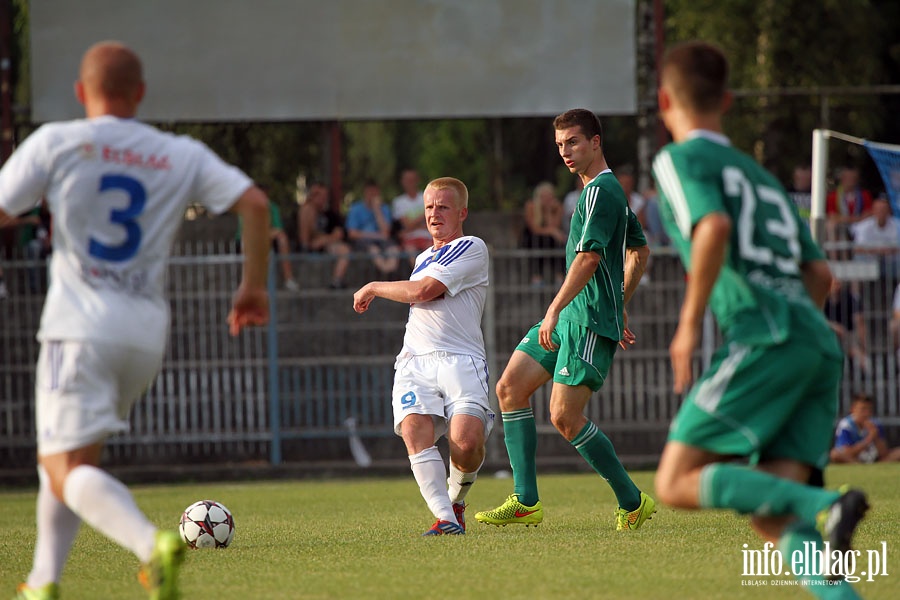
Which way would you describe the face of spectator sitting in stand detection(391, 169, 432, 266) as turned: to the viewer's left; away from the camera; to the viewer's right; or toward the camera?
toward the camera

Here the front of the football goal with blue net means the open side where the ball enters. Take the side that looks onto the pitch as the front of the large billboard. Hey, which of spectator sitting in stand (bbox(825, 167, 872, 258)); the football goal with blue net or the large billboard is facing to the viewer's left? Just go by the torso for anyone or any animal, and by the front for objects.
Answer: the football goal with blue net

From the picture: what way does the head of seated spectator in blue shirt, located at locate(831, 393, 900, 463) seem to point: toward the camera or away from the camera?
toward the camera

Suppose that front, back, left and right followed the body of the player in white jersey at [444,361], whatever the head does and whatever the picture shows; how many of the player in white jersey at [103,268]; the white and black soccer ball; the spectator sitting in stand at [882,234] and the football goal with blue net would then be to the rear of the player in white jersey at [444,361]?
2

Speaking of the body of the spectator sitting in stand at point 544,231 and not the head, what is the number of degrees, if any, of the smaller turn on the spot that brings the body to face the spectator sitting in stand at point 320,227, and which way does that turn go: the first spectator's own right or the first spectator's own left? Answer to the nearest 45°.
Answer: approximately 90° to the first spectator's own right

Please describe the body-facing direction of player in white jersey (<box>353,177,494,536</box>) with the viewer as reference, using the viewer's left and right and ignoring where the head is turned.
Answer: facing the viewer and to the left of the viewer

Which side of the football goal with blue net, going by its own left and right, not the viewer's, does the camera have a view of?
left

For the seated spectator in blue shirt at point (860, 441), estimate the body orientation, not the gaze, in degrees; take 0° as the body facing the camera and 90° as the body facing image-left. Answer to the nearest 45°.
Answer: approximately 0°

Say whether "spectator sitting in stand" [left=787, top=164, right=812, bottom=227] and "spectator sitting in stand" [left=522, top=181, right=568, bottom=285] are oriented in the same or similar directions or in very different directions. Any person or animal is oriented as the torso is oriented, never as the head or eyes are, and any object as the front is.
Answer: same or similar directions

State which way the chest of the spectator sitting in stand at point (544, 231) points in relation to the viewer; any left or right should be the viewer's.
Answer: facing the viewer

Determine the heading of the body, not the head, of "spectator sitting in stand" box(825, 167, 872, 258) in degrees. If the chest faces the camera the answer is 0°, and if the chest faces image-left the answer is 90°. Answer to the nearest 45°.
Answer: approximately 0°

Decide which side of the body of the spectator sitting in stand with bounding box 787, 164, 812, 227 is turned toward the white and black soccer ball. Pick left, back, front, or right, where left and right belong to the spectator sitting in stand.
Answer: front

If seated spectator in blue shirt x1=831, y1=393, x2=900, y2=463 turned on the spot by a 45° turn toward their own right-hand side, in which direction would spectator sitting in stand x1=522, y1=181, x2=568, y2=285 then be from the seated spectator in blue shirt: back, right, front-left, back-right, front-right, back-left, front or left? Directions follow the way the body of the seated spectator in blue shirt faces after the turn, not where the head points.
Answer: front-right

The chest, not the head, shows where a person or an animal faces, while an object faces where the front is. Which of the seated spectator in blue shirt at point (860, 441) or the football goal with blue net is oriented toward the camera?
the seated spectator in blue shirt

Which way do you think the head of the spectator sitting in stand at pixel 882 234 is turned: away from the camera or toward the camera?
toward the camera

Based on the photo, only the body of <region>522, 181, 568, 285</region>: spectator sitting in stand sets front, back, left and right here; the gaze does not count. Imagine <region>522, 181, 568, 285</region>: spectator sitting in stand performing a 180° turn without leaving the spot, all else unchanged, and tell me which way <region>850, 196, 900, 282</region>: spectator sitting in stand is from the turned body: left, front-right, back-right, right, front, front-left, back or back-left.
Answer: right

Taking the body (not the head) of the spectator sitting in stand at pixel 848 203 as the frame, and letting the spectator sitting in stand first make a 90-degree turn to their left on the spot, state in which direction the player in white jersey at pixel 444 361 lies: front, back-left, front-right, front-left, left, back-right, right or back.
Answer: right

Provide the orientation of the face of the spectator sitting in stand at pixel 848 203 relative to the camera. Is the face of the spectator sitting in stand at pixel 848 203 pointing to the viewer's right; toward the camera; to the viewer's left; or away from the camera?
toward the camera

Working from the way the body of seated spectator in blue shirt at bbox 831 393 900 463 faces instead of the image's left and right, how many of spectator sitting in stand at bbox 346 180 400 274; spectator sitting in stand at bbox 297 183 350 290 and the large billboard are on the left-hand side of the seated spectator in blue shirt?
0

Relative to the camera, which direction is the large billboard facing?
toward the camera
